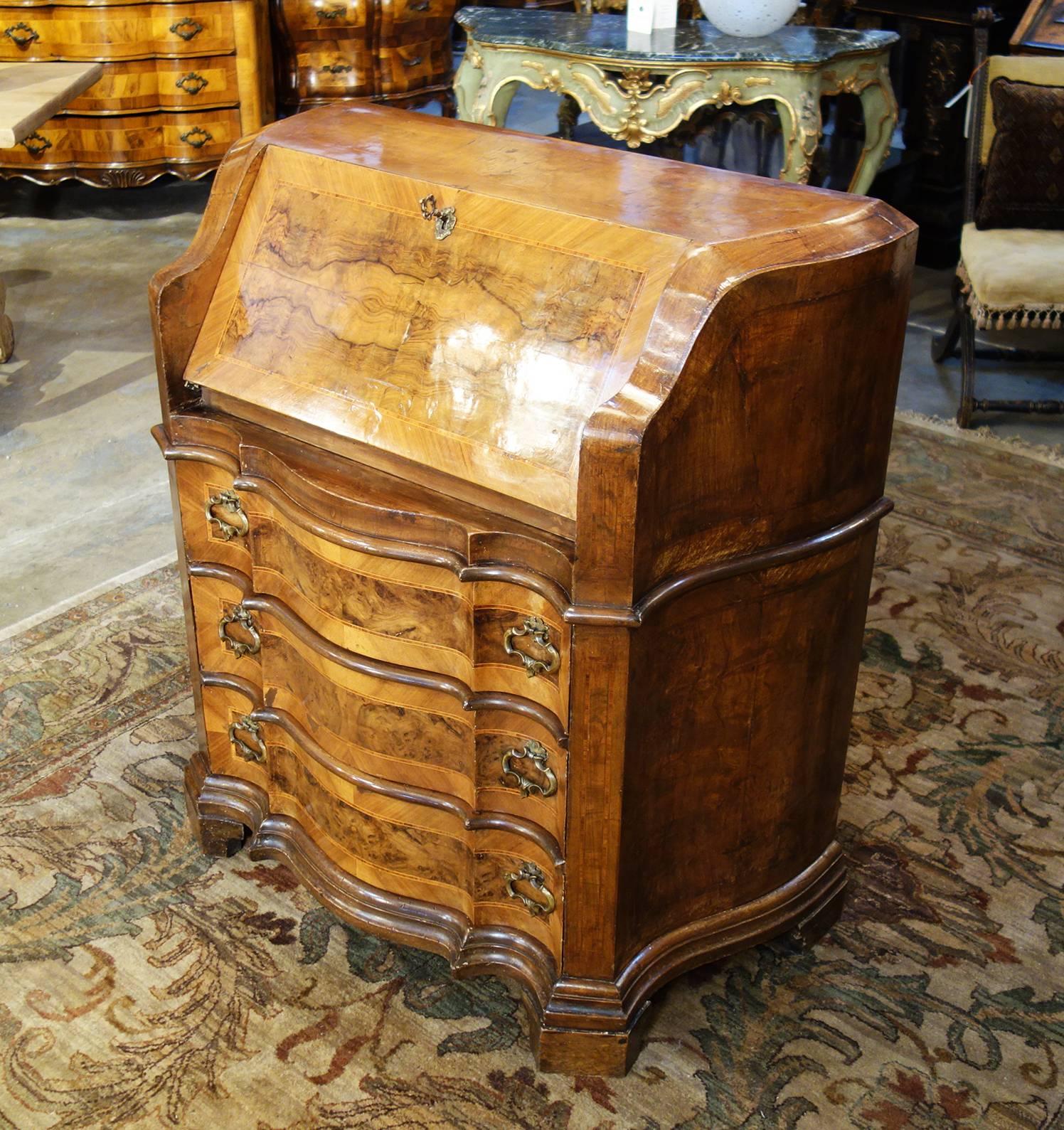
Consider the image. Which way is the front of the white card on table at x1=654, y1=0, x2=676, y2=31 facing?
toward the camera

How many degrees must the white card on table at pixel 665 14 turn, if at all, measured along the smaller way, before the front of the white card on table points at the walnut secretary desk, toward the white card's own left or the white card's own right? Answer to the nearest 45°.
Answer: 0° — it already faces it

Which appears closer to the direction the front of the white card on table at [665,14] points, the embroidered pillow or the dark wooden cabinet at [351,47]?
the embroidered pillow

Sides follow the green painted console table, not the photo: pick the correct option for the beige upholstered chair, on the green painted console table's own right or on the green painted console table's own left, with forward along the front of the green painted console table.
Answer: on the green painted console table's own left

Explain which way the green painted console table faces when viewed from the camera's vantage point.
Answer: facing the viewer

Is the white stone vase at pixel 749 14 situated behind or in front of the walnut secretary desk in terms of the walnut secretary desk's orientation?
behind

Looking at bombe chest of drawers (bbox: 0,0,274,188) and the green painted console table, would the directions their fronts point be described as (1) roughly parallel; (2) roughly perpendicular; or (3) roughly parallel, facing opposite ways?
roughly parallel

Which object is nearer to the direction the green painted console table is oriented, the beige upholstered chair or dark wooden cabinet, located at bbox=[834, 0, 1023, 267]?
the beige upholstered chair

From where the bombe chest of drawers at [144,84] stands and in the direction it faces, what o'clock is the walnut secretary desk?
The walnut secretary desk is roughly at 12 o'clock from the bombe chest of drawers.

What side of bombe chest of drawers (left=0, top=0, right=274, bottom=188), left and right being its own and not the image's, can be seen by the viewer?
front

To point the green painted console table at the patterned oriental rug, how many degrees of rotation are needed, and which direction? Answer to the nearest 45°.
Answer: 0° — it already faces it

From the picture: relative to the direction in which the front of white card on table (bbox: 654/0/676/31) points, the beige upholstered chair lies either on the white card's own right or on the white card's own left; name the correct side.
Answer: on the white card's own left

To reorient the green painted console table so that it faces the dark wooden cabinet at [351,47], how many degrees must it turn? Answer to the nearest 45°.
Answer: approximately 135° to its right

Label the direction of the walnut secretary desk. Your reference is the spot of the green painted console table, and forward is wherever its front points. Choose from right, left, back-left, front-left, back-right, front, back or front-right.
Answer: front
